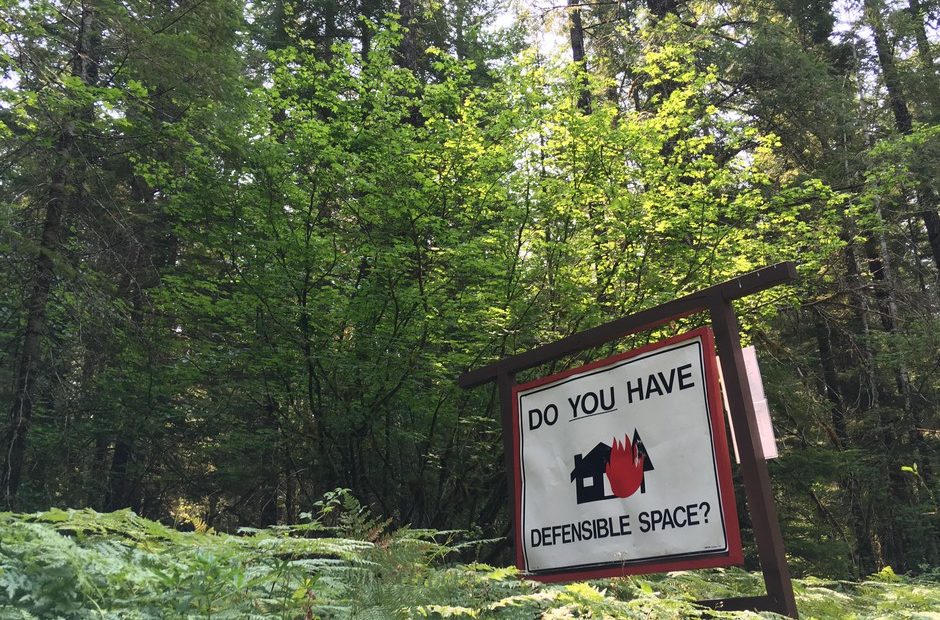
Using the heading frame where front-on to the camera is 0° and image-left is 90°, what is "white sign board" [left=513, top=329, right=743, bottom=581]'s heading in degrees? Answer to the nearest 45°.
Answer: approximately 45°
